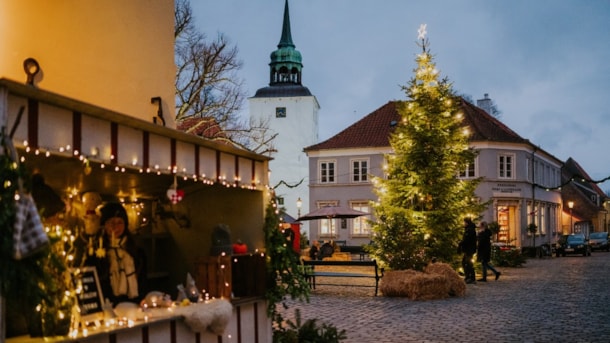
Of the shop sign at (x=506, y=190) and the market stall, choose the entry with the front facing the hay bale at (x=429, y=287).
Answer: the shop sign

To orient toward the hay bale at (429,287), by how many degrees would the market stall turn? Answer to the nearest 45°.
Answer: approximately 90° to its left

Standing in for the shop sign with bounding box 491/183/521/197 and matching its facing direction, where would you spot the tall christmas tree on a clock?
The tall christmas tree is roughly at 12 o'clock from the shop sign.
